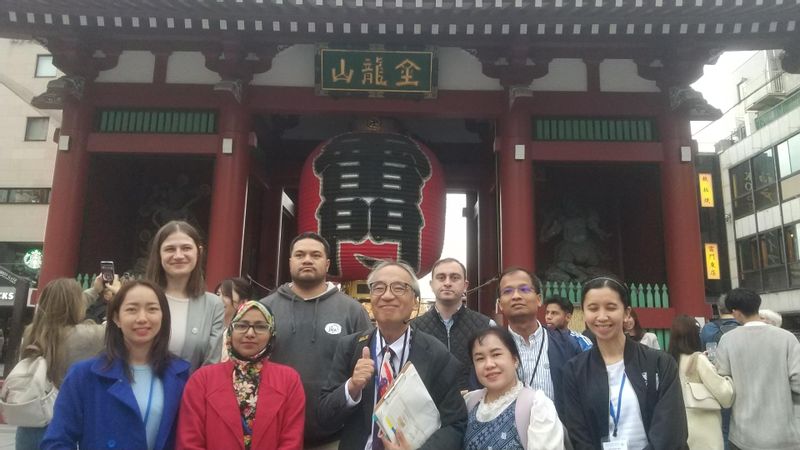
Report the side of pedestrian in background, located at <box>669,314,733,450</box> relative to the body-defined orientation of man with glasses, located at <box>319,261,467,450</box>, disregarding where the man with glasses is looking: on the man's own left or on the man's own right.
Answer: on the man's own left

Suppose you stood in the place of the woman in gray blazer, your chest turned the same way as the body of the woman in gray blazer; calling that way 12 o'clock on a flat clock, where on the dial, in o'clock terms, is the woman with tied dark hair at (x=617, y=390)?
The woman with tied dark hair is roughly at 10 o'clock from the woman in gray blazer.

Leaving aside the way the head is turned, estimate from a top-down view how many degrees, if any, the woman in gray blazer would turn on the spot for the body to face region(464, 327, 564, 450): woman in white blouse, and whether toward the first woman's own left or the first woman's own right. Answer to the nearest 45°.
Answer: approximately 45° to the first woman's own left

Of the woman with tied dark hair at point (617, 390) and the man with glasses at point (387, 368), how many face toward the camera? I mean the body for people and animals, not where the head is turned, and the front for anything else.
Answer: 2

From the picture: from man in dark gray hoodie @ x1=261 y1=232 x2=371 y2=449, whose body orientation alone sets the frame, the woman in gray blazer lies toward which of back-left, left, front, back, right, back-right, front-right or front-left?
right

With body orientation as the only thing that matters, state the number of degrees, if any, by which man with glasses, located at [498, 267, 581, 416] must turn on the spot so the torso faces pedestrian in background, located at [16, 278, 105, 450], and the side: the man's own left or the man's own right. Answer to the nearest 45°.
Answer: approximately 90° to the man's own right

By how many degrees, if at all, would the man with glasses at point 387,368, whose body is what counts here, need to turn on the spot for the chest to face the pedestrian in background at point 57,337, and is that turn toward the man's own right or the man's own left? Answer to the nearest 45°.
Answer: approximately 90° to the man's own right
